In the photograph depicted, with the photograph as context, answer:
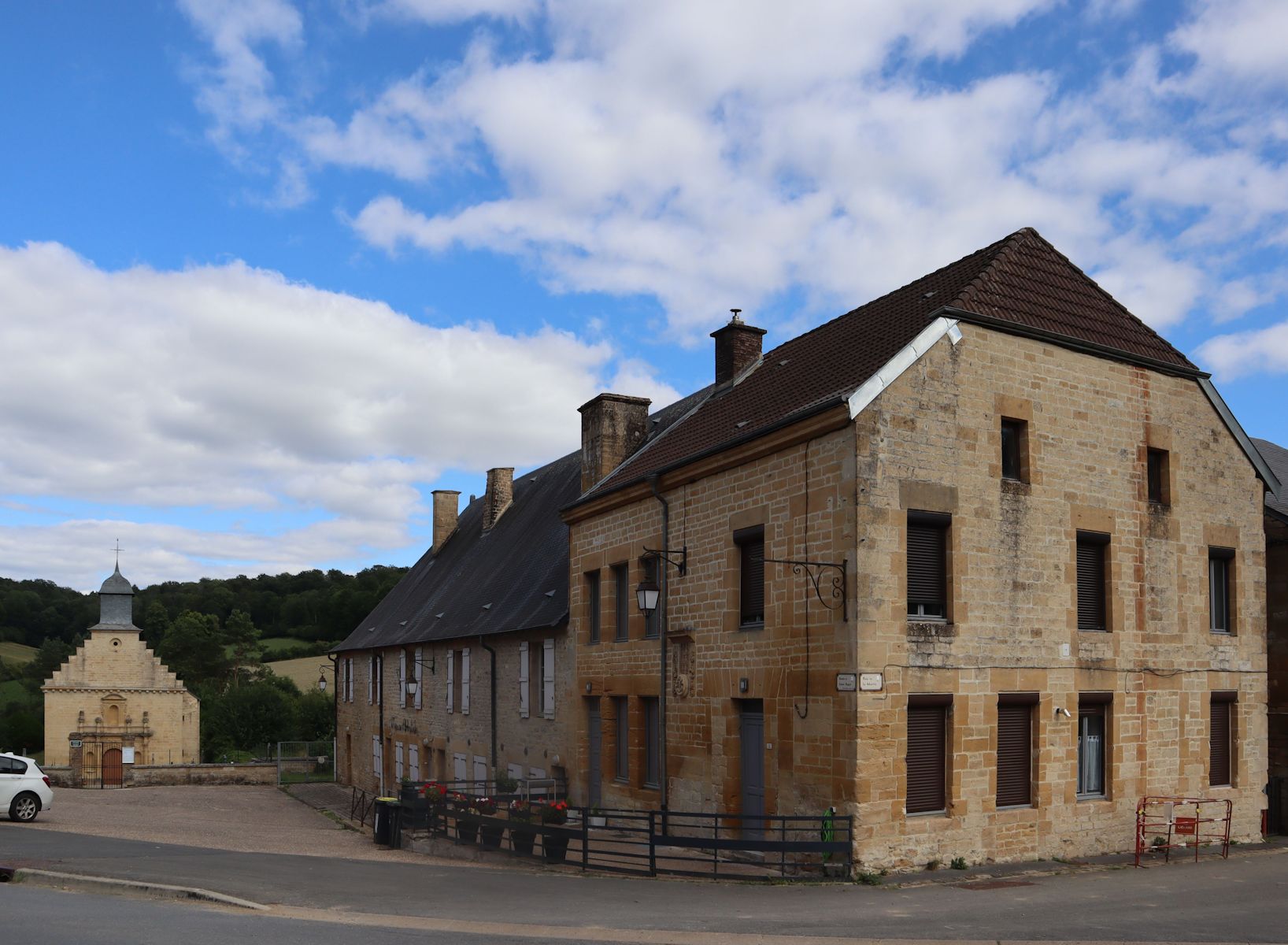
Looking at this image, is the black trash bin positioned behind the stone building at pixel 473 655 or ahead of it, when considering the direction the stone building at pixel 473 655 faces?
ahead

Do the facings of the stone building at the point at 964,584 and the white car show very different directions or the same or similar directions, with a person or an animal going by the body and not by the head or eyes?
same or similar directions

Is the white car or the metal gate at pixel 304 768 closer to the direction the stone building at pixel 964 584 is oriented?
the white car

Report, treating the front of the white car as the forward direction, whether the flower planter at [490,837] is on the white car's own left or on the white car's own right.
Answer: on the white car's own left

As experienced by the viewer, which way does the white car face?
facing to the left of the viewer

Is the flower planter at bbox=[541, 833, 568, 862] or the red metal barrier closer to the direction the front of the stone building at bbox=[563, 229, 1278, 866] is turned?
the flower planter

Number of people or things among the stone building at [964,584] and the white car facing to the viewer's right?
0

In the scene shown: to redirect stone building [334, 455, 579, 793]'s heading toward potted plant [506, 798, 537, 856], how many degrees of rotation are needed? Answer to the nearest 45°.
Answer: approximately 45° to its left

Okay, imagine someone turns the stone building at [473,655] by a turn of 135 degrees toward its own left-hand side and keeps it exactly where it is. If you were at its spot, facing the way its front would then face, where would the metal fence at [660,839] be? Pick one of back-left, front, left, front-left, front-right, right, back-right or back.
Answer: right

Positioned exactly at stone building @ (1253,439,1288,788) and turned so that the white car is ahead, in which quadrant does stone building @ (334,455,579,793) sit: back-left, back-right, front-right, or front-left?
front-right

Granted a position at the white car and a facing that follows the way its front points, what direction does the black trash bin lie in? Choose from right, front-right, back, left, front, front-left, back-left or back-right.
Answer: back-left

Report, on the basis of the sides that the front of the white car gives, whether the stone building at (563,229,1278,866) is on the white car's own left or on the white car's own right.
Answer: on the white car's own left

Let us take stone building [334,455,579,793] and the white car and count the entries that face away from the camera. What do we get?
0

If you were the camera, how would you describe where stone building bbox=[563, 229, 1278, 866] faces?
facing the viewer and to the left of the viewer
